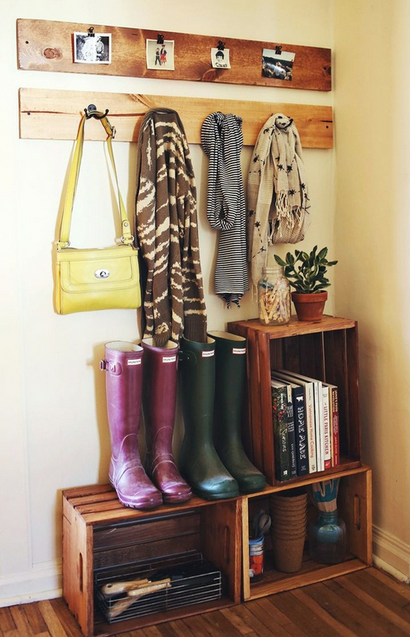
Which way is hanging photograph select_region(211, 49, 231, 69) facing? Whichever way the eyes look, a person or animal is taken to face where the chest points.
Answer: toward the camera

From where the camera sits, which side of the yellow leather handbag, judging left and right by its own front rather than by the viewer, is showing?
front

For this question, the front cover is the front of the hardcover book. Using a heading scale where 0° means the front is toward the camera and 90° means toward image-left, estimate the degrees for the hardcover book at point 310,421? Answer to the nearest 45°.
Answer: approximately 270°

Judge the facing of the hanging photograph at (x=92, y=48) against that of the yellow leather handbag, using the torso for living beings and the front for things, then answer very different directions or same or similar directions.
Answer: same or similar directions

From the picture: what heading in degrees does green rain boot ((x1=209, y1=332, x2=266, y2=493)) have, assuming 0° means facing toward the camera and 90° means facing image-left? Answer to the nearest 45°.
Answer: approximately 315°

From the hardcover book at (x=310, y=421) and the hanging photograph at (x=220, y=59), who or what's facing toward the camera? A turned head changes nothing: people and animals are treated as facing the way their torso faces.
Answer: the hanging photograph

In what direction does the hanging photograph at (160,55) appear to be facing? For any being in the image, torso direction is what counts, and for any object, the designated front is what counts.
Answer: toward the camera

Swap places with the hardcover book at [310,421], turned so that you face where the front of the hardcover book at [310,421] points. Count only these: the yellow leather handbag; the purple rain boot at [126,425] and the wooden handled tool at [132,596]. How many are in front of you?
0

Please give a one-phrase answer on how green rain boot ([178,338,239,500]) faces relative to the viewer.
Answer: facing the viewer and to the right of the viewer

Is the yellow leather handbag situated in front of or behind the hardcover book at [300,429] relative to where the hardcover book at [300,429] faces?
behind
